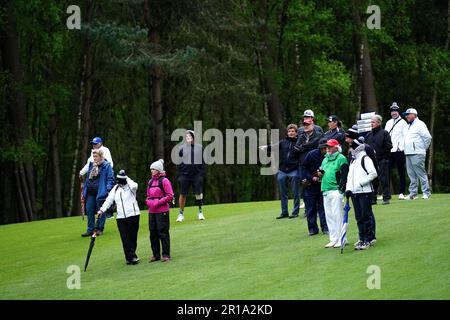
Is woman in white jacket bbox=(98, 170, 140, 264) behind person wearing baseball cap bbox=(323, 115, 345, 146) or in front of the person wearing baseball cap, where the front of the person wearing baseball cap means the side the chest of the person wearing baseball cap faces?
in front

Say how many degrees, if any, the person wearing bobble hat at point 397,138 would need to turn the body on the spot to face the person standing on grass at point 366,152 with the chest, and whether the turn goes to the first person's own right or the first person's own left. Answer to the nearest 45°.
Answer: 0° — they already face them

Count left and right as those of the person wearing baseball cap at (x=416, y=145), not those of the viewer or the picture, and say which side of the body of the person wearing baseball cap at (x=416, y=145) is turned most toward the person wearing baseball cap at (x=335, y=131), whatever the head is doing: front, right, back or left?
front

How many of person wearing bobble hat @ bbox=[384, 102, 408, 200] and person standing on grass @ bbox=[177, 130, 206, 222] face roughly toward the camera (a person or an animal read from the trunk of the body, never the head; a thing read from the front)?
2

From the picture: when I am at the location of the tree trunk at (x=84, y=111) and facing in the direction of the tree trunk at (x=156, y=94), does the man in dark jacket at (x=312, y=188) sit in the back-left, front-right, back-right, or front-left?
front-right

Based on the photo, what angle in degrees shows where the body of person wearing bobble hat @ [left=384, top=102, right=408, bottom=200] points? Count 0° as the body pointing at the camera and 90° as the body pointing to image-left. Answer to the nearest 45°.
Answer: approximately 0°

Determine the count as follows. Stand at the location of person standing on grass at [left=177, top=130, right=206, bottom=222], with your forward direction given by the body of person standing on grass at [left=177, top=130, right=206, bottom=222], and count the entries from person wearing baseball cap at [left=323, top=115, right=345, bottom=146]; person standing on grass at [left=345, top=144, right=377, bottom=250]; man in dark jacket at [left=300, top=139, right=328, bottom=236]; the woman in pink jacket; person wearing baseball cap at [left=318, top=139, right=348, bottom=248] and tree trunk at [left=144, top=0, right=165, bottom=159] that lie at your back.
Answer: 1

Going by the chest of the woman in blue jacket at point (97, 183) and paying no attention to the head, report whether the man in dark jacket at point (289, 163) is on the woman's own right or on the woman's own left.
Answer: on the woman's own left

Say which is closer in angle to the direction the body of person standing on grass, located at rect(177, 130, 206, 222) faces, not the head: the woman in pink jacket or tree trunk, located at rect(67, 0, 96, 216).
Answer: the woman in pink jacket
